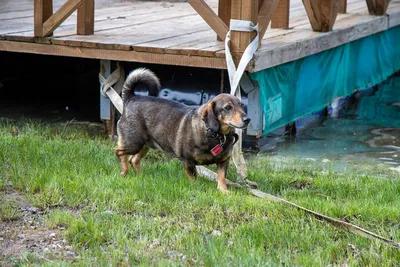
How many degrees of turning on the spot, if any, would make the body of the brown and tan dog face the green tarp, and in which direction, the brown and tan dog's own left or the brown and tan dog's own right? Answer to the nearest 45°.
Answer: approximately 90° to the brown and tan dog's own left

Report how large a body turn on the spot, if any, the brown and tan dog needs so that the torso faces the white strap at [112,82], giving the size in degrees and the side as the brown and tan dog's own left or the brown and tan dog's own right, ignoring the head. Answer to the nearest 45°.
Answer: approximately 135° to the brown and tan dog's own left

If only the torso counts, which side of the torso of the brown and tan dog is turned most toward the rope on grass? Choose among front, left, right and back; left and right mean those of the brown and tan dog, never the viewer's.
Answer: front

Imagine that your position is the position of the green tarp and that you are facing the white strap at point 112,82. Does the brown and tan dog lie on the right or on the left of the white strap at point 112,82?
left

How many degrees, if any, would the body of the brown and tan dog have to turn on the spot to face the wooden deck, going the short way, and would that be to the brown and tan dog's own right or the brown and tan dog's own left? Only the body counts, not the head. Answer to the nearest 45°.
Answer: approximately 135° to the brown and tan dog's own left
